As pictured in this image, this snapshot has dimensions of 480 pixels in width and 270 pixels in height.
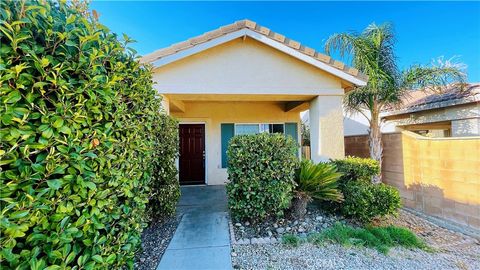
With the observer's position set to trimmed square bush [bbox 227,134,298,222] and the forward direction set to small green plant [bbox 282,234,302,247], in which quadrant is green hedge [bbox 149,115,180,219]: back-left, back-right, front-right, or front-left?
back-right

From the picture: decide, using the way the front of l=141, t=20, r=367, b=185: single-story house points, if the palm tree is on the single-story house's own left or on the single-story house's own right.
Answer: on the single-story house's own left

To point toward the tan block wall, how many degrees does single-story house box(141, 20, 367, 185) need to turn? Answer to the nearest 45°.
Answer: approximately 90° to its left

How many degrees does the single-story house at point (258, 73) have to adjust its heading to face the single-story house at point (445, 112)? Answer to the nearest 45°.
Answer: approximately 90° to its left

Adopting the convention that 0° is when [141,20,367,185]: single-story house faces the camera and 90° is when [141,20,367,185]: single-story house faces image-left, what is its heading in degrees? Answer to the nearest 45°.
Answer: approximately 0°

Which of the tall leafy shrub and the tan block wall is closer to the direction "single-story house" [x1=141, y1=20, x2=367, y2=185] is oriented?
the tall leafy shrub

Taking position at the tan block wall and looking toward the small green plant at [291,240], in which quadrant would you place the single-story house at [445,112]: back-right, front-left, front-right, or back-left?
back-right
